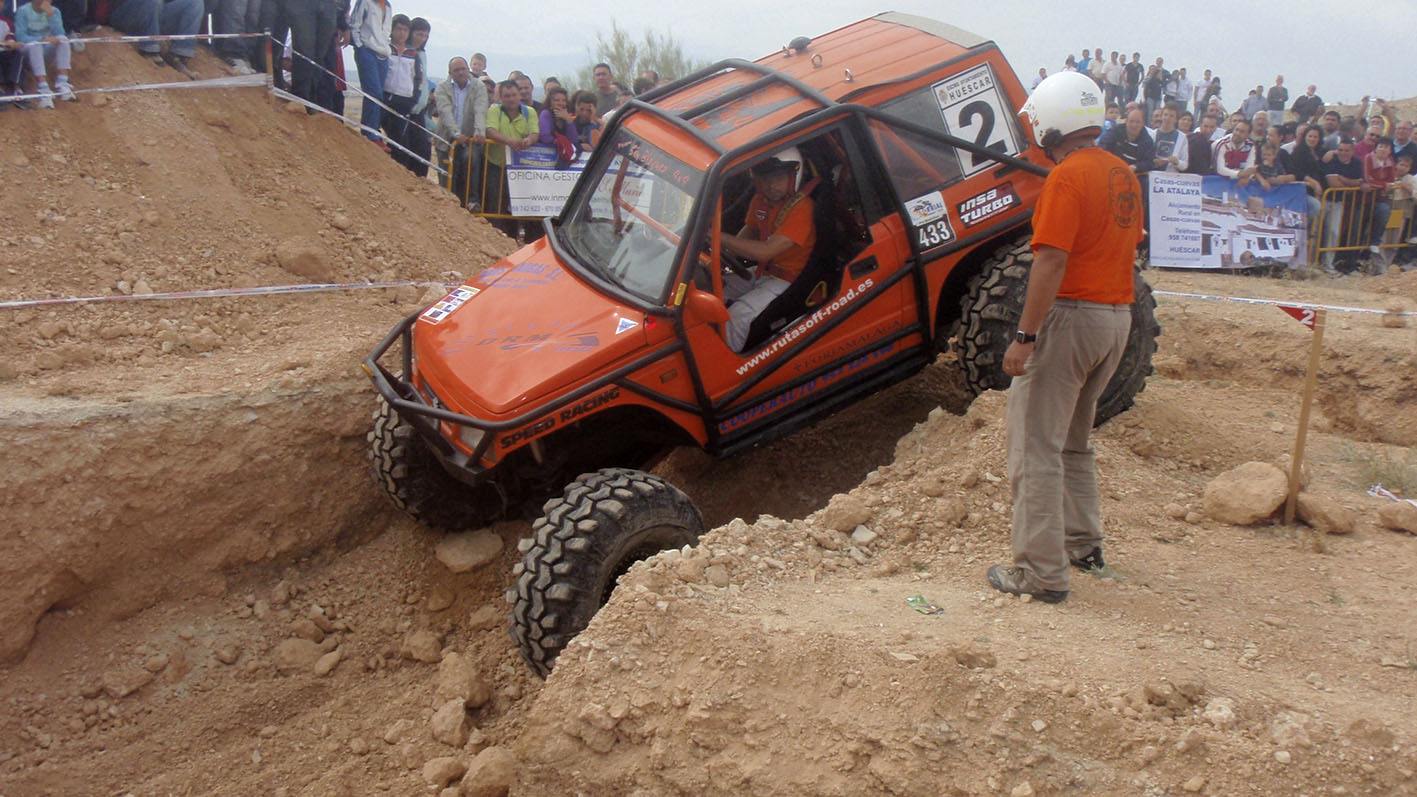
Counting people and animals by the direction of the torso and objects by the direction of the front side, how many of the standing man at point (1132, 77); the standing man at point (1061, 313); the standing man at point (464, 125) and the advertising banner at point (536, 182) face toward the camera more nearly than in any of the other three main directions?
3

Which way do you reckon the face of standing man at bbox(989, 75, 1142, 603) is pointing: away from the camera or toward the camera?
away from the camera

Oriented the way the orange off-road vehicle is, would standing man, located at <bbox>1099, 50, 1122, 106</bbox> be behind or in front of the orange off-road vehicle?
behind

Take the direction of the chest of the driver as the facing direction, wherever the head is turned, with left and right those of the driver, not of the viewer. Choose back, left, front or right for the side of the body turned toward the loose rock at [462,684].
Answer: front

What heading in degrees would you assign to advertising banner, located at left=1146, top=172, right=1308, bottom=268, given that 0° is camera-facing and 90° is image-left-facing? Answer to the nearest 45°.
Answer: approximately 0°

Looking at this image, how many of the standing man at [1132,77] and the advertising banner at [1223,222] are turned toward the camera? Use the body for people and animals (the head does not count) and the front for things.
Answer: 2

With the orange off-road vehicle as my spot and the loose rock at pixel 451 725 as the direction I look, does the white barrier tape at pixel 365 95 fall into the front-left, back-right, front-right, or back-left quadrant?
back-right

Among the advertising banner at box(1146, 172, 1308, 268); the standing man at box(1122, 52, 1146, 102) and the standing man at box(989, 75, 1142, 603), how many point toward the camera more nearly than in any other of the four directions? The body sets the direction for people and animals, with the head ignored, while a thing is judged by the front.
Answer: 2

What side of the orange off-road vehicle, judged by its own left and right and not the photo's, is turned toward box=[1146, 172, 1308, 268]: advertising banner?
back

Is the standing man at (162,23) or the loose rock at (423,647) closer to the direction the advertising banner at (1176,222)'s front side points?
the loose rock

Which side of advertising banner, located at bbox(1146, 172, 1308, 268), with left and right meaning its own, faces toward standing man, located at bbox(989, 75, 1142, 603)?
front
